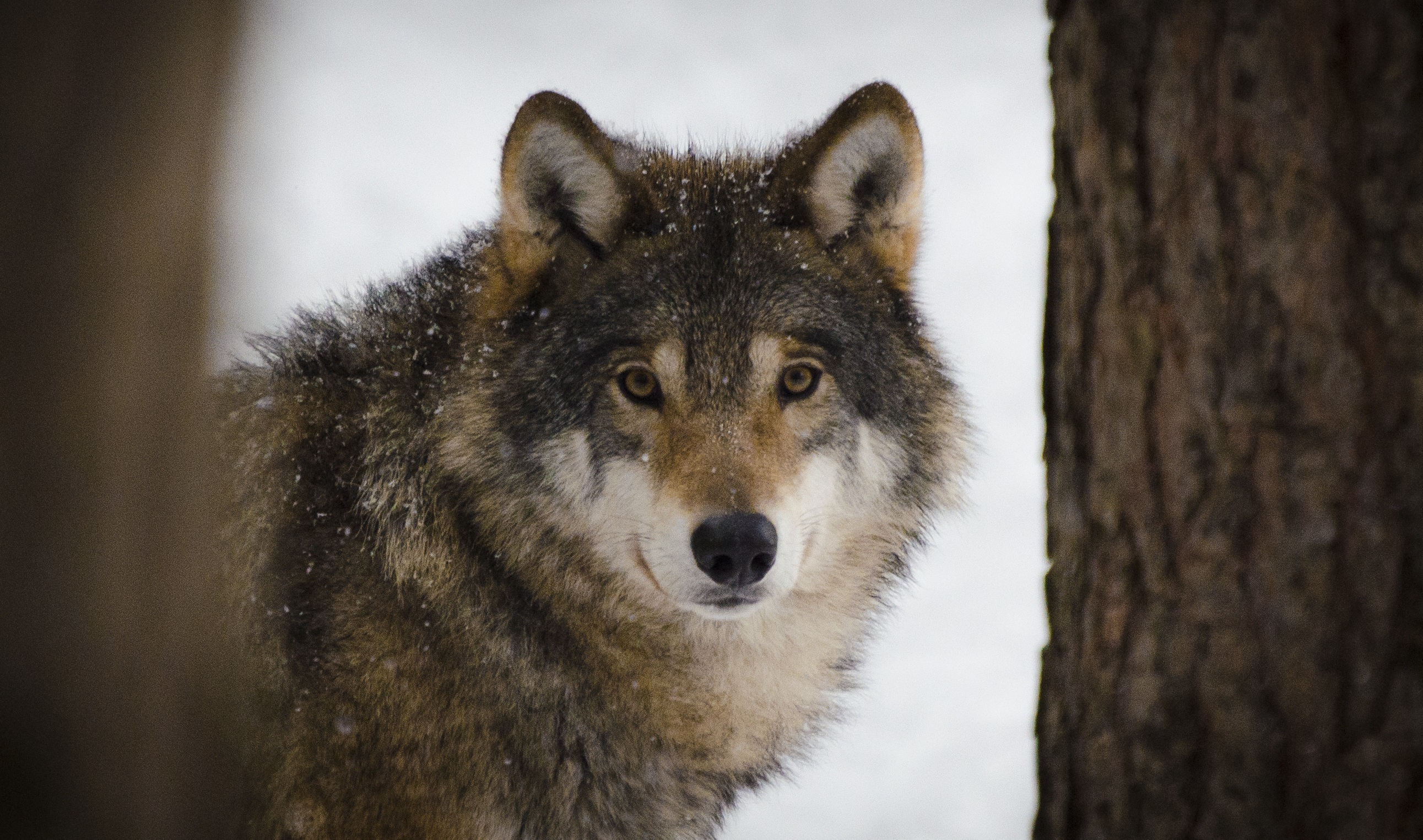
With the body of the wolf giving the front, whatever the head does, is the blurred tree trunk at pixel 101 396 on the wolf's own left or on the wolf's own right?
on the wolf's own right

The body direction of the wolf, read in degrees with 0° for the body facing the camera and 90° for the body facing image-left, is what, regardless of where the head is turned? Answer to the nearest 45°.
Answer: approximately 315°

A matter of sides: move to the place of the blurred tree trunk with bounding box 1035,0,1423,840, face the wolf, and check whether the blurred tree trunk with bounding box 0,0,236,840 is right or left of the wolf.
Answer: left

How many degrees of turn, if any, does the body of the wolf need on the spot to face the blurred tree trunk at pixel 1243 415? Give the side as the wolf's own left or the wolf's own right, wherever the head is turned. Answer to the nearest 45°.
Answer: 0° — it already faces it
